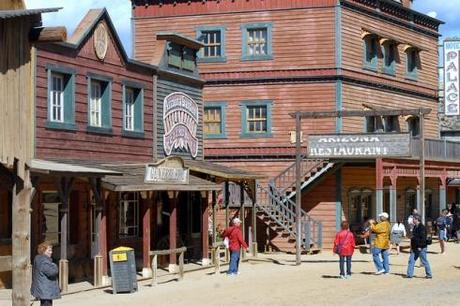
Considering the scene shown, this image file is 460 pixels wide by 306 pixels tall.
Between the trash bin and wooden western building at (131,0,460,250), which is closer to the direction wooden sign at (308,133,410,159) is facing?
the trash bin

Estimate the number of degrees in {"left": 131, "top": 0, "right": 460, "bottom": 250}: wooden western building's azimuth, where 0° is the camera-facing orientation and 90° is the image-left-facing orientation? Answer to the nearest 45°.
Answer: approximately 315°

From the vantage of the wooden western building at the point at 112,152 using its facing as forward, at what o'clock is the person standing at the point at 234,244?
The person standing is roughly at 11 o'clock from the wooden western building.

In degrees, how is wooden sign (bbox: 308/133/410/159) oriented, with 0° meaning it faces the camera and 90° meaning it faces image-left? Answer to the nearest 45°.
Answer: approximately 0°

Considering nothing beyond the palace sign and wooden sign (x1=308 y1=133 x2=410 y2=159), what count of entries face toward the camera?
2

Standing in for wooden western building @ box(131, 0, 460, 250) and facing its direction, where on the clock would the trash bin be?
The trash bin is roughly at 2 o'clock from the wooden western building.

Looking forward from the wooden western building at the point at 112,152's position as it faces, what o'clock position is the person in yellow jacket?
The person in yellow jacket is roughly at 11 o'clock from the wooden western building.
